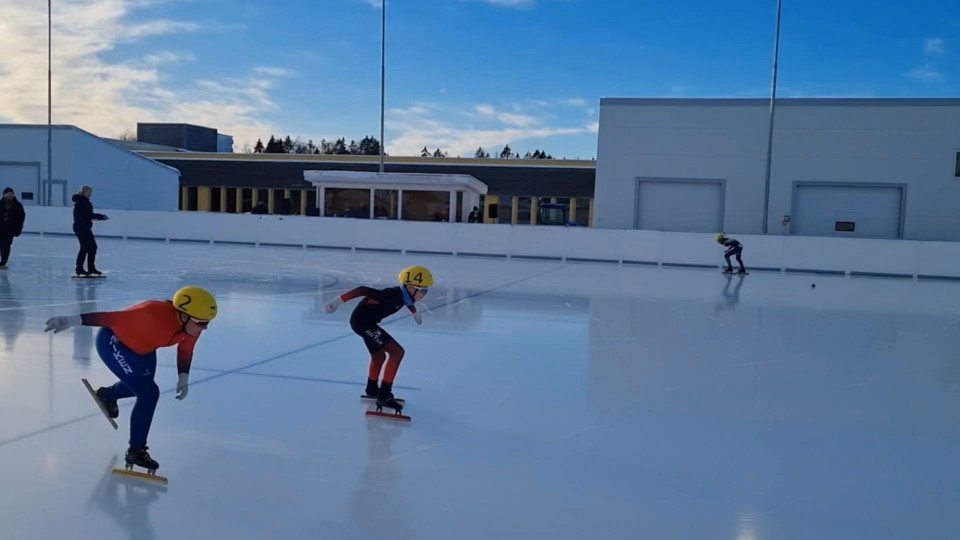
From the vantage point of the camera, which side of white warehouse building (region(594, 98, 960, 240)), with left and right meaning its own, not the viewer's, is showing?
front

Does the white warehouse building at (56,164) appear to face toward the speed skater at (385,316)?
yes

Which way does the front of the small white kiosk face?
toward the camera

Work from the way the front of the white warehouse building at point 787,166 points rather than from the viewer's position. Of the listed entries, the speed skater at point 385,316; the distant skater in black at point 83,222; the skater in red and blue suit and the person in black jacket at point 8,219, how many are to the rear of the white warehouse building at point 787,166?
0

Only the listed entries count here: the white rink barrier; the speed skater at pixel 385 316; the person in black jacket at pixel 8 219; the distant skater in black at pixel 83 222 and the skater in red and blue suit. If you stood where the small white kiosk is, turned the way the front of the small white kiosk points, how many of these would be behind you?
0

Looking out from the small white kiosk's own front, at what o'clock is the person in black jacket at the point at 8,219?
The person in black jacket is roughly at 1 o'clock from the small white kiosk.

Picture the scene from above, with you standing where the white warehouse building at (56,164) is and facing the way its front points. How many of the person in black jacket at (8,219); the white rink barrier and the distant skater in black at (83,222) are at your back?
0

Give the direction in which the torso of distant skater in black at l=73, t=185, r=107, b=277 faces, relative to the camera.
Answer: to the viewer's right

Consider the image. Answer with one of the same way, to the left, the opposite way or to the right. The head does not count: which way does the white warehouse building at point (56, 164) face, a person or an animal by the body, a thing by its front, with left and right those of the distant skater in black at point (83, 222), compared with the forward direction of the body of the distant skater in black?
to the right

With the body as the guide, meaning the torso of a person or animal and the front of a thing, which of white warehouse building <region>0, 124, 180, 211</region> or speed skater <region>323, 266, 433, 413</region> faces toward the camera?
the white warehouse building

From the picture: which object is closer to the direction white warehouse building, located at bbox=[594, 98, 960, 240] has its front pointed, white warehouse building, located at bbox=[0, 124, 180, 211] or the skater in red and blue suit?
the skater in red and blue suit

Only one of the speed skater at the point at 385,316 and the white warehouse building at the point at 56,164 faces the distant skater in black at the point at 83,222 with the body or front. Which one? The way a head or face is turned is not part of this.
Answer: the white warehouse building

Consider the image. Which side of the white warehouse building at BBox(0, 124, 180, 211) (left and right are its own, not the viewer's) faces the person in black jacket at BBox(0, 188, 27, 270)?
front

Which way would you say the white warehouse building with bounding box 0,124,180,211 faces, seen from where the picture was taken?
facing the viewer

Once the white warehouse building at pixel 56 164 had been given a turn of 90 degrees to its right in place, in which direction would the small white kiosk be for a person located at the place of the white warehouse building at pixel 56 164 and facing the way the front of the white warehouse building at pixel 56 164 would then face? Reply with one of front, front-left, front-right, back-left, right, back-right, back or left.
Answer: back-left
